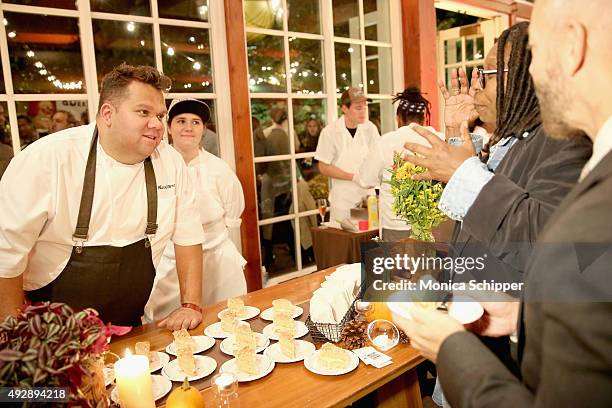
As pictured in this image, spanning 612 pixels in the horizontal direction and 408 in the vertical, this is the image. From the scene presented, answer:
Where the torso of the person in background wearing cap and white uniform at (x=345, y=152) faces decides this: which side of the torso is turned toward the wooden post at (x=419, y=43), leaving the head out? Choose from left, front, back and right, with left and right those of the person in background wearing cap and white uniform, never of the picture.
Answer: left

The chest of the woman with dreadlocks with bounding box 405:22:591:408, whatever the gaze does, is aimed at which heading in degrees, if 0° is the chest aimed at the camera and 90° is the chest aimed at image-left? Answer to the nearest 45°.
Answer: approximately 90°

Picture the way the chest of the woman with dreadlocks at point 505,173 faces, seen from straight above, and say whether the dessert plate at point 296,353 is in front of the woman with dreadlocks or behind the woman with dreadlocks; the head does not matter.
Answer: in front

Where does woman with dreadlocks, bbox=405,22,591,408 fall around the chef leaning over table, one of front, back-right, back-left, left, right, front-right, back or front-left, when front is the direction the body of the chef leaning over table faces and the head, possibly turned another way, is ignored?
front

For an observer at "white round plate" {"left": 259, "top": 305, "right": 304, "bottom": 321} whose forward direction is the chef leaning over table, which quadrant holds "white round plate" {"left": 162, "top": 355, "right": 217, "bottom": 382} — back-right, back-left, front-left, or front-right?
front-left

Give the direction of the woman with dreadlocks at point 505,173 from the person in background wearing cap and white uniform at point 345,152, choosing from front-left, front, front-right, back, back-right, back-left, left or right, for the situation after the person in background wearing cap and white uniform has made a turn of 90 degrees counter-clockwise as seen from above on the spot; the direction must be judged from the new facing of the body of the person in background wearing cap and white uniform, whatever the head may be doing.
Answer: back-right

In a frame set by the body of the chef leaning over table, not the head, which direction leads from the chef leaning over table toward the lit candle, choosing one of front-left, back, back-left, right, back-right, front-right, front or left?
front-right

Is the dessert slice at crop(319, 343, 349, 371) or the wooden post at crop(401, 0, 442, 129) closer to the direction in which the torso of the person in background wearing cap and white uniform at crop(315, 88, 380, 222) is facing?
the dessert slice

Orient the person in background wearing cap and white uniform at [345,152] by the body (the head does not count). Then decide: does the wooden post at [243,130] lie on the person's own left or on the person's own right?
on the person's own right

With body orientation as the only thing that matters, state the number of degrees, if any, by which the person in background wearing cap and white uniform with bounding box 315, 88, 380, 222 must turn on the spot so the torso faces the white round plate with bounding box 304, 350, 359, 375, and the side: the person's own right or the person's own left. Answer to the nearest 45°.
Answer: approximately 45° to the person's own right

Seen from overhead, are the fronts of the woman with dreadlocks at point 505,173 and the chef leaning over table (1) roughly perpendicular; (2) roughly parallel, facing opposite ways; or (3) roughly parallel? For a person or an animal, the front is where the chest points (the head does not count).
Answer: roughly parallel, facing opposite ways

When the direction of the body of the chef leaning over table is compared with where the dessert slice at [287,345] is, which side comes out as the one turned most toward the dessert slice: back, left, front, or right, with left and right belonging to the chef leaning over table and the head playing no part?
front

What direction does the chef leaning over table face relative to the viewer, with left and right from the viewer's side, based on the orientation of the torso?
facing the viewer and to the right of the viewer

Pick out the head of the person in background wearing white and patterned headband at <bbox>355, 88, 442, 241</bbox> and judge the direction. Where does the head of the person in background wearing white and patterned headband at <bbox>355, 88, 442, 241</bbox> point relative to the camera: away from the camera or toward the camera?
away from the camera

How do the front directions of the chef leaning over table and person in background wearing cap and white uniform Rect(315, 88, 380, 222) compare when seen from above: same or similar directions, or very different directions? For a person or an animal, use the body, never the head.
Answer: same or similar directions

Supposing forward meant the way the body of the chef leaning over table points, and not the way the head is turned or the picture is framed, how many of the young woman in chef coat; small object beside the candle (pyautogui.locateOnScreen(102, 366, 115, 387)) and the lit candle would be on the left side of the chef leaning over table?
1

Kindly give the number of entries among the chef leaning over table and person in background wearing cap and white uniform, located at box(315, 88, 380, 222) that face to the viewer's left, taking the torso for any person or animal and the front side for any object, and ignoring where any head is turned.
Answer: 0

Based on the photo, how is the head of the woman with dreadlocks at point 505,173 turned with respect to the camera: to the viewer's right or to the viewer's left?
to the viewer's left
